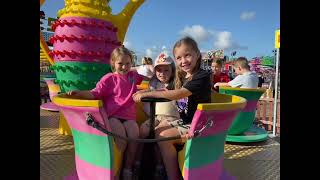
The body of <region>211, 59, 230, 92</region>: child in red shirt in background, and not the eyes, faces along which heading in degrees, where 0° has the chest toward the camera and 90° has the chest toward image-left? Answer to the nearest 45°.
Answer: approximately 45°

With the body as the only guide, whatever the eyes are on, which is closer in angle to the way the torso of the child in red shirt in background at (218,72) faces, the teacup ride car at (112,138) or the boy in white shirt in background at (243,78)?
the teacup ride car

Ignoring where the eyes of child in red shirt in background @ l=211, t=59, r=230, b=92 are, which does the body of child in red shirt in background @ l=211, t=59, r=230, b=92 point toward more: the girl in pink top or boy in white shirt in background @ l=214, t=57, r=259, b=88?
the girl in pink top

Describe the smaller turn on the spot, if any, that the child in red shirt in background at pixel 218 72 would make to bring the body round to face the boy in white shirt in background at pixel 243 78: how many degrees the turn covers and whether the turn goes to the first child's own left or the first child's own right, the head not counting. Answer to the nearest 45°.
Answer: approximately 90° to the first child's own left
